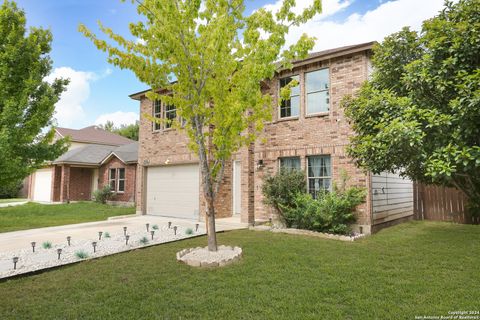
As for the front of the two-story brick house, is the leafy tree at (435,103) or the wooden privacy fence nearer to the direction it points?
the leafy tree

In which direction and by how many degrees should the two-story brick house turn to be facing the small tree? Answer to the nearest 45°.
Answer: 0° — it already faces it

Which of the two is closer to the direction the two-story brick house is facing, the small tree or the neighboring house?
the small tree

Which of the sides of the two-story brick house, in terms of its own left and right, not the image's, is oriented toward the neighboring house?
right

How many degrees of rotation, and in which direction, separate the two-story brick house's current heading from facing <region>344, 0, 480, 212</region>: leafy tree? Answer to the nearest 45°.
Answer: approximately 45° to its left

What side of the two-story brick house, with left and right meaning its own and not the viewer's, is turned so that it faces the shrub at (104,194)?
right

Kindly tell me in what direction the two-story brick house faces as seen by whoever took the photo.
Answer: facing the viewer and to the left of the viewer

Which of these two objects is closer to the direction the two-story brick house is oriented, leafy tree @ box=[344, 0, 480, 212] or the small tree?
the small tree

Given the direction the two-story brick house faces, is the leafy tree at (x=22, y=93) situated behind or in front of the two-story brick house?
in front
